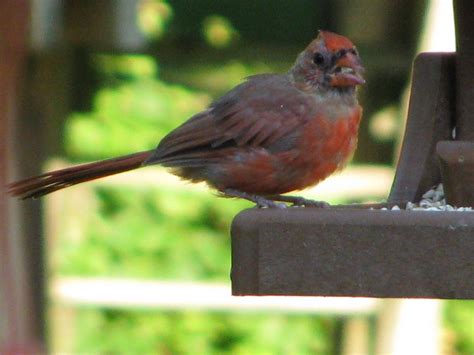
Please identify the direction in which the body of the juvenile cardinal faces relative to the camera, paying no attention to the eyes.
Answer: to the viewer's right
